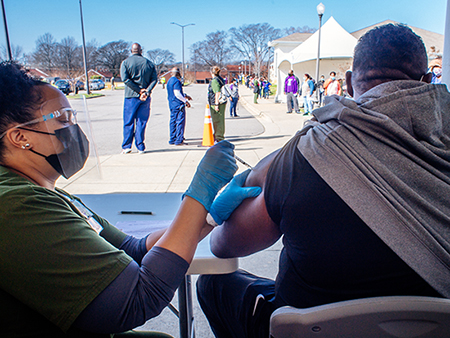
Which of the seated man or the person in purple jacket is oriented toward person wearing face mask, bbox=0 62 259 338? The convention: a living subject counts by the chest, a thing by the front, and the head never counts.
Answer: the person in purple jacket

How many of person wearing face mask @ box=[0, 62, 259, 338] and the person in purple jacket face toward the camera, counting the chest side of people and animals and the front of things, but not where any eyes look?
1

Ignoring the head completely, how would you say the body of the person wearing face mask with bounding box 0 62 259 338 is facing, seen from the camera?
to the viewer's right

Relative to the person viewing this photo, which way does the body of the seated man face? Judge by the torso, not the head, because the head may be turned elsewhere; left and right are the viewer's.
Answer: facing away from the viewer

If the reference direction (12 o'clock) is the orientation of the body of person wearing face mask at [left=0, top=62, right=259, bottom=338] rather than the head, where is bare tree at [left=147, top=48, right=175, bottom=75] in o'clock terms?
The bare tree is roughly at 9 o'clock from the person wearing face mask.

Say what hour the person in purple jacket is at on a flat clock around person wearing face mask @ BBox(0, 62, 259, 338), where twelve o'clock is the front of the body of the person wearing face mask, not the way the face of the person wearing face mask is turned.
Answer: The person in purple jacket is roughly at 10 o'clock from the person wearing face mask.

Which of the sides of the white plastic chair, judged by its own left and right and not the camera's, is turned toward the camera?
back

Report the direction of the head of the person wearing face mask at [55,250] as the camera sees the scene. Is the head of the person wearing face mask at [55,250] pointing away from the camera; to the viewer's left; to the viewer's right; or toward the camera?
to the viewer's right

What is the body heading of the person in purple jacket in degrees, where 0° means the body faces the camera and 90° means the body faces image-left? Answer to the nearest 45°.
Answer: approximately 0°
